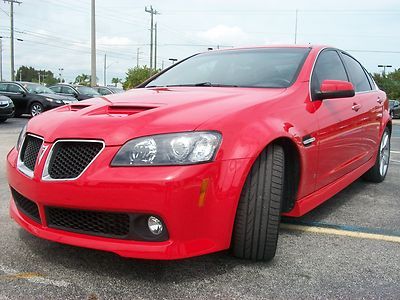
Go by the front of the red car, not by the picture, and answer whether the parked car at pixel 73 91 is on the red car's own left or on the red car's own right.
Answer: on the red car's own right

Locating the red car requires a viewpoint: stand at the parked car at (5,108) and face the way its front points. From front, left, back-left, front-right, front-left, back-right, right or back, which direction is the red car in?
front-right

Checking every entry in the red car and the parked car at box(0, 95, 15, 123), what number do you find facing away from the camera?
0

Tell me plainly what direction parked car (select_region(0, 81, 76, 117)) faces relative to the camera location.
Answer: facing the viewer and to the right of the viewer

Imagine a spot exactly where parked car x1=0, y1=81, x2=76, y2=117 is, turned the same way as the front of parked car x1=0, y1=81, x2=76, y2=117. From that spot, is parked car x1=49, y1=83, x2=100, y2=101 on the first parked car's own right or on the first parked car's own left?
on the first parked car's own left

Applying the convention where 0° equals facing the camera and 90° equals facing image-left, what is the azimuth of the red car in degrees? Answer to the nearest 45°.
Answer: approximately 45°

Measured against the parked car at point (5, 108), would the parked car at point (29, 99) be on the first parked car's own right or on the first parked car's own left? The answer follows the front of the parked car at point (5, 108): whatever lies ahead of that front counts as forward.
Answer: on the first parked car's own left
